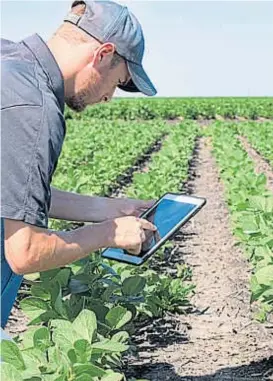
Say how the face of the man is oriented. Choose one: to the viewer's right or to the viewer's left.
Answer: to the viewer's right

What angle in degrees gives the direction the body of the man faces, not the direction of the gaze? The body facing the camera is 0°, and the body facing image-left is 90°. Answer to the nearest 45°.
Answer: approximately 270°
